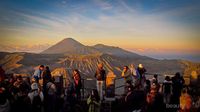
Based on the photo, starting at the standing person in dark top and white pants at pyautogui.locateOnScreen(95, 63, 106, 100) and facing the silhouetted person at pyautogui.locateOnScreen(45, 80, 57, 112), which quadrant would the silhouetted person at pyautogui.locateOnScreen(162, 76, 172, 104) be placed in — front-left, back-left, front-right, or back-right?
back-left

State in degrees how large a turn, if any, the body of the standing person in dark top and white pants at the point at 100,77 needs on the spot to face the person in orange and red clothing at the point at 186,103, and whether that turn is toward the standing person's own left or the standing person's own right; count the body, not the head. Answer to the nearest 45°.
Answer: approximately 135° to the standing person's own right

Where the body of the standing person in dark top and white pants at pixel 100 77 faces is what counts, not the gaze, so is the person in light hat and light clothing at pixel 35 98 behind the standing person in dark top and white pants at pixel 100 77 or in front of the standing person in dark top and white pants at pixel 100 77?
behind

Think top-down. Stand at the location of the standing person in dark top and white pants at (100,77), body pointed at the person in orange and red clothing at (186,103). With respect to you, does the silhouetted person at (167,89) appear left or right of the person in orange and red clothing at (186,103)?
left

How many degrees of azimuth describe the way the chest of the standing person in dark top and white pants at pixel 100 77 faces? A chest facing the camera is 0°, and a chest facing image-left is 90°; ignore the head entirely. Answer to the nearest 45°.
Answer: approximately 180°

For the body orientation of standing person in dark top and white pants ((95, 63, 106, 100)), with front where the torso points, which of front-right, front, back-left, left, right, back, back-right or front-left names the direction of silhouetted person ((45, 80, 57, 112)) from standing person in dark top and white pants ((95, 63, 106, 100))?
front-right

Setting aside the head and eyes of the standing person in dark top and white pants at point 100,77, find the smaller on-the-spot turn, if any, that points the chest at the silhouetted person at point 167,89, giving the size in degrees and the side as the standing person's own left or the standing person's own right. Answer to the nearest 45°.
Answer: approximately 90° to the standing person's own right
